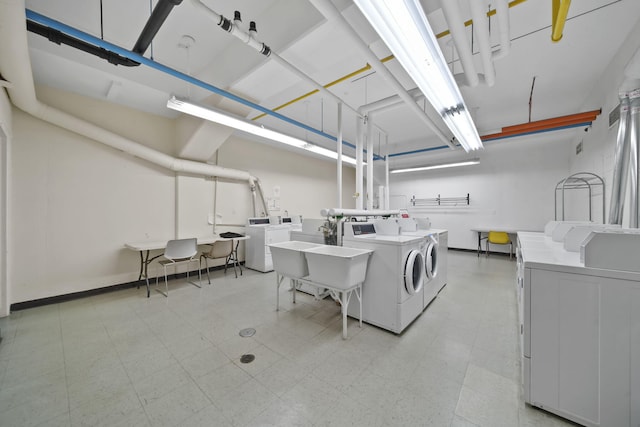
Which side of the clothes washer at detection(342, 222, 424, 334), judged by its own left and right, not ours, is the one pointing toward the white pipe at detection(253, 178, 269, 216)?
back

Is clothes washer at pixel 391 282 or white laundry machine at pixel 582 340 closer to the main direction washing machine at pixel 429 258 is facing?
the white laundry machine

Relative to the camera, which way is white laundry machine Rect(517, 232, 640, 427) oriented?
to the viewer's left

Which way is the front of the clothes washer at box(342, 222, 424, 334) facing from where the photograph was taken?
facing the viewer and to the right of the viewer

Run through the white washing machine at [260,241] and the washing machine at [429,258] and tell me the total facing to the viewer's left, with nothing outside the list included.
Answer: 0

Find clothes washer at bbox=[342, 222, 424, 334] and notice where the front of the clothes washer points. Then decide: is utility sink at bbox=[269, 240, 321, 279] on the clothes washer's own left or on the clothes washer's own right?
on the clothes washer's own right

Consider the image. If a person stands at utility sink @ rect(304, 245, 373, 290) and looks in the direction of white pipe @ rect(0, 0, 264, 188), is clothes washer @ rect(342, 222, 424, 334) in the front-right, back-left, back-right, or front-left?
back-right

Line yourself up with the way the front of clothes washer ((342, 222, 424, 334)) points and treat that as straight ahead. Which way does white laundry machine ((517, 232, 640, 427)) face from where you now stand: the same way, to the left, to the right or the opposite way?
the opposite way

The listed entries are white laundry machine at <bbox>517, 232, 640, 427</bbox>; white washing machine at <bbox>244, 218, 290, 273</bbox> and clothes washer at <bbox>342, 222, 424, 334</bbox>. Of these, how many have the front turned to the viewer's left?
1

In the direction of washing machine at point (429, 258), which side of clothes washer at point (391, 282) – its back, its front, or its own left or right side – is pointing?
left
